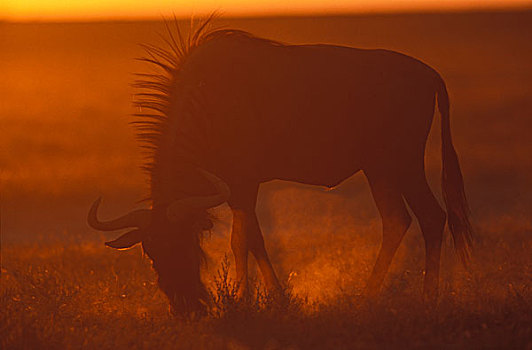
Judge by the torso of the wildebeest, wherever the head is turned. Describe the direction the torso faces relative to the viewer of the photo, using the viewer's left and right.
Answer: facing to the left of the viewer
